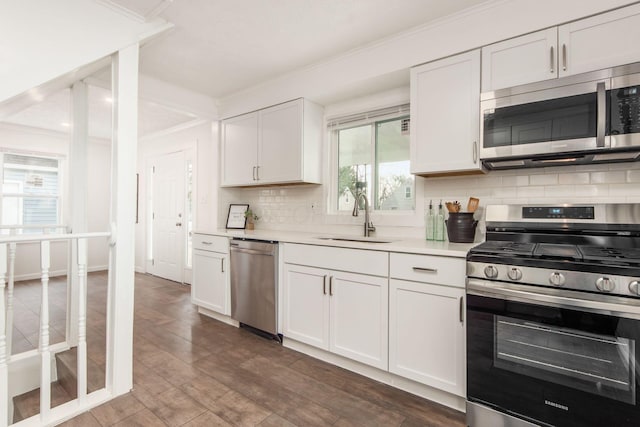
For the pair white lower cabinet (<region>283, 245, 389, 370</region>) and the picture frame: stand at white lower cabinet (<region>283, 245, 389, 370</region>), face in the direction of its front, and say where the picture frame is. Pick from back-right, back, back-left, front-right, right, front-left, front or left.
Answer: right

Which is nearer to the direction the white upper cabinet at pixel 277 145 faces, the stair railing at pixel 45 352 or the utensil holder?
the stair railing

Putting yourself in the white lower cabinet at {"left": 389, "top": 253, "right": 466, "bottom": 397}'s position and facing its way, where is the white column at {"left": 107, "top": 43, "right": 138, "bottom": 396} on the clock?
The white column is roughly at 1 o'clock from the white lower cabinet.

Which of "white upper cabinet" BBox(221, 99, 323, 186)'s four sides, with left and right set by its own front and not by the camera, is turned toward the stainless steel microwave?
left

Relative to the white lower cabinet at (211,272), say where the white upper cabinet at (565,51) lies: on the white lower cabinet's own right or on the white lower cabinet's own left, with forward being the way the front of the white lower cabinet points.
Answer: on the white lower cabinet's own left

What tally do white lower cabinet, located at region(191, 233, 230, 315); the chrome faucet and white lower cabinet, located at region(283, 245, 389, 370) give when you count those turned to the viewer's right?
0

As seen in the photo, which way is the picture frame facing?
toward the camera

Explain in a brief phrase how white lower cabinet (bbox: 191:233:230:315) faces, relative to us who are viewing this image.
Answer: facing the viewer and to the left of the viewer

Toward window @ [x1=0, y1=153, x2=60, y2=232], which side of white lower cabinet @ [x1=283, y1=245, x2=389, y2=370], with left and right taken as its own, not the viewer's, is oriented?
right

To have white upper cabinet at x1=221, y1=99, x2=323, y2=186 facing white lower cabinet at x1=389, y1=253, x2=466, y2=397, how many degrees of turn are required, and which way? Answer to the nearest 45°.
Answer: approximately 90° to its left

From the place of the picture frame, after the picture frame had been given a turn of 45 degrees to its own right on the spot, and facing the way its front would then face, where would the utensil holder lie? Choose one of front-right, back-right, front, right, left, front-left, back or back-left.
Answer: left

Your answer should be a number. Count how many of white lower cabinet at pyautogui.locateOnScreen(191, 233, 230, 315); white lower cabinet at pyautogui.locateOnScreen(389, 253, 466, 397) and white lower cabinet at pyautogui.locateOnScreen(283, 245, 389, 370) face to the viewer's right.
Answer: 0
